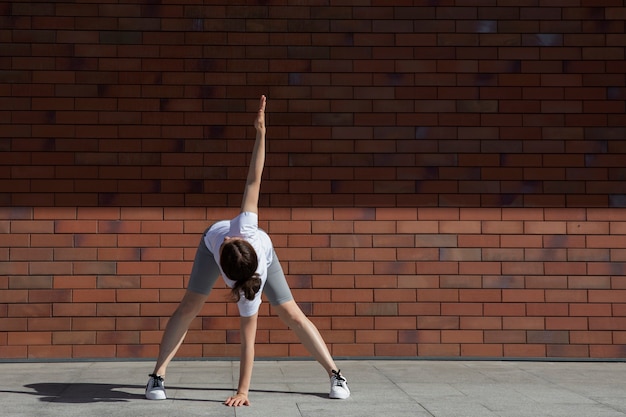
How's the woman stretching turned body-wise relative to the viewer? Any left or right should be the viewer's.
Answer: facing the viewer
